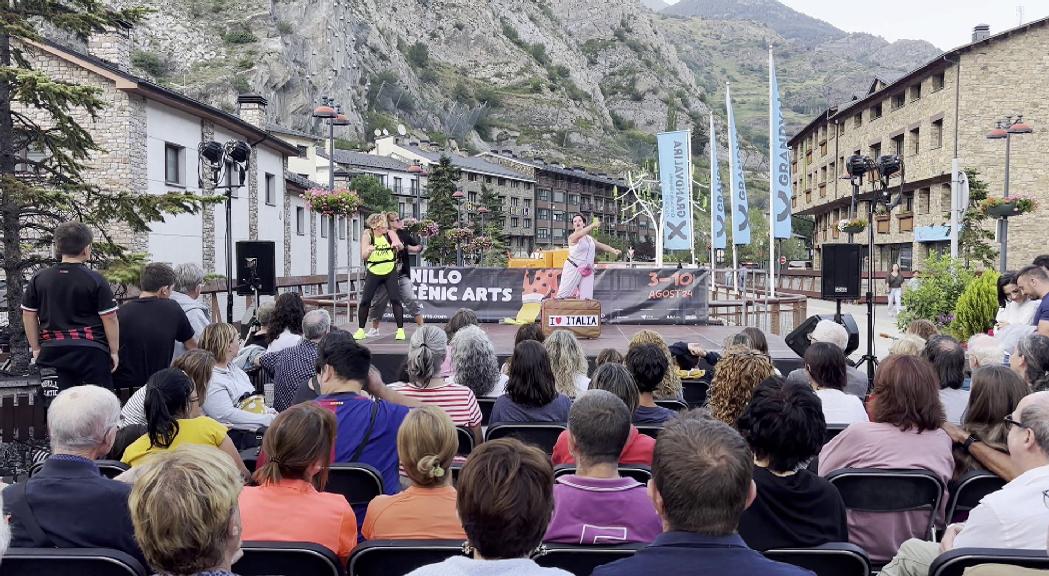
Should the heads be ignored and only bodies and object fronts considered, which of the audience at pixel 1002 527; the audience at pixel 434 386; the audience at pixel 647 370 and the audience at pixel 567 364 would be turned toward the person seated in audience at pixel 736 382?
the audience at pixel 1002 527

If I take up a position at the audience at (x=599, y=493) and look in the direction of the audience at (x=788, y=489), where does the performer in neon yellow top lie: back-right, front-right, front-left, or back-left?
back-left

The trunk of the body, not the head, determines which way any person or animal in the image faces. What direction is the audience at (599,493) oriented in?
away from the camera

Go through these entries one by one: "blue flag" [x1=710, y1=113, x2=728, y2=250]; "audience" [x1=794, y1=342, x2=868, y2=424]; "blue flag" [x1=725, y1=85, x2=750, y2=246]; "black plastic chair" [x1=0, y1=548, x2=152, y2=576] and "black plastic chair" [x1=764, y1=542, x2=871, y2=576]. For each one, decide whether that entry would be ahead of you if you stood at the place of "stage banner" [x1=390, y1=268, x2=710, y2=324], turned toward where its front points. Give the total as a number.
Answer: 3

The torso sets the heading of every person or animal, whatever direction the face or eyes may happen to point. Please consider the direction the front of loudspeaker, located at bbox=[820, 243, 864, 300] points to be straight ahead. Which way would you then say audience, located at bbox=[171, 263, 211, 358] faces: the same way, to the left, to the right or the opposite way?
the opposite way

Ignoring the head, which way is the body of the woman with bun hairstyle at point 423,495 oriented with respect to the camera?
away from the camera

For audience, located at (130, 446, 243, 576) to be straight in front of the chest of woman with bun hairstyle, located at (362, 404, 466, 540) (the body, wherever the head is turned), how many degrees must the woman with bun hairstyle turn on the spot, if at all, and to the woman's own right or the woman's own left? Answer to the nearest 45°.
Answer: approximately 135° to the woman's own left

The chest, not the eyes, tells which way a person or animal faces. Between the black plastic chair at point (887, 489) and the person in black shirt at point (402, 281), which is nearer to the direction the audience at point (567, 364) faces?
the person in black shirt

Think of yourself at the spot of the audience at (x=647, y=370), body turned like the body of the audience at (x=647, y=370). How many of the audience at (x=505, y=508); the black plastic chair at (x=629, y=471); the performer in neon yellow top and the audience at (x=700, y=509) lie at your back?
3

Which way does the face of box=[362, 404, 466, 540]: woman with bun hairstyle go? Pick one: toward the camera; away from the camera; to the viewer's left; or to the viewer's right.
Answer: away from the camera

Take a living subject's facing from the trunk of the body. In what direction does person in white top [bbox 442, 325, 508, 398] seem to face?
away from the camera

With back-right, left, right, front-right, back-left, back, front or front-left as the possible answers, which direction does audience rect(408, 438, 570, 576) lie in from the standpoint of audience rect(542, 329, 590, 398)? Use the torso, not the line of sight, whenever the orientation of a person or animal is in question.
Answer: back

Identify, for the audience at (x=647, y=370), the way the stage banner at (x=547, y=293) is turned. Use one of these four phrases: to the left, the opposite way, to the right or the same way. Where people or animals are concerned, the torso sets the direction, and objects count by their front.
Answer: the opposite way

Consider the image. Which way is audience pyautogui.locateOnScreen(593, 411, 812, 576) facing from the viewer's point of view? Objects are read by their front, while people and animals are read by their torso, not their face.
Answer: away from the camera

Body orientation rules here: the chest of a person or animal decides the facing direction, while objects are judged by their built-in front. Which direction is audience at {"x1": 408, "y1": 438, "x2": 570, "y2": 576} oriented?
away from the camera

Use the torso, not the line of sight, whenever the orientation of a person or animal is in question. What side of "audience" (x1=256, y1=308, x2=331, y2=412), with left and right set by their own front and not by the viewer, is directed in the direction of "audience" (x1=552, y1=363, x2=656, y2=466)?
right
